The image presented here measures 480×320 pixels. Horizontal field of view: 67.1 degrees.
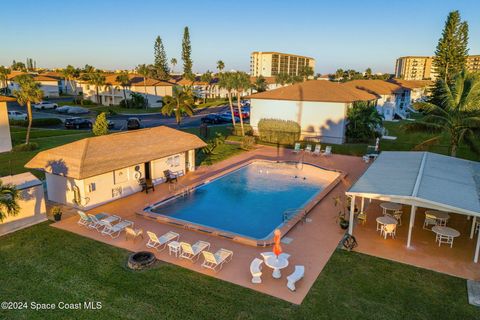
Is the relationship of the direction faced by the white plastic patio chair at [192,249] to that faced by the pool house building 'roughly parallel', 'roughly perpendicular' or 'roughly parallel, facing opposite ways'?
roughly perpendicular

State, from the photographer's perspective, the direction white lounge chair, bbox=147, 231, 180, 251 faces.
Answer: facing away from the viewer and to the right of the viewer

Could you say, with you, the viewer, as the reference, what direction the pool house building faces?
facing the viewer and to the right of the viewer

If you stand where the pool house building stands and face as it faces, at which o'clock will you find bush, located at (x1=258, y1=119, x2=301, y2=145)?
The bush is roughly at 9 o'clock from the pool house building.

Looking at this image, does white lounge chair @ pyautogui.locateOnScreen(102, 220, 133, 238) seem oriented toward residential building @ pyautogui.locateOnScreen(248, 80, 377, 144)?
yes

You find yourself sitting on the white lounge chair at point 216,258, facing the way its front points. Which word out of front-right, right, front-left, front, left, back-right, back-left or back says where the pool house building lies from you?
left

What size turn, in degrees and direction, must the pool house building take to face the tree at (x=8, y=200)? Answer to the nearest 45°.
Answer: approximately 90° to its right

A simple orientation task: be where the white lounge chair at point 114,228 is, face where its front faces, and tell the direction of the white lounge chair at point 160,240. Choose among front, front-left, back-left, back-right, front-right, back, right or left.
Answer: right

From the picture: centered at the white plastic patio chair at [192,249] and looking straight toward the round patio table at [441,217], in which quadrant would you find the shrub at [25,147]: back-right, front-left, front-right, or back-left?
back-left

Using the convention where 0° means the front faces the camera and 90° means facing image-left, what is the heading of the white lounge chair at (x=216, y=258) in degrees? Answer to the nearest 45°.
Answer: approximately 225°
